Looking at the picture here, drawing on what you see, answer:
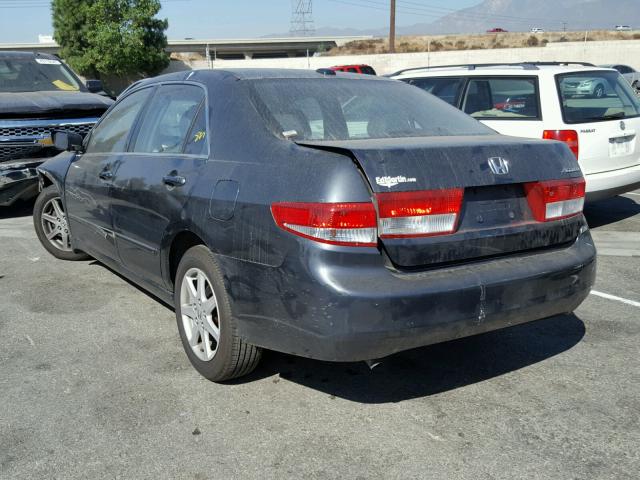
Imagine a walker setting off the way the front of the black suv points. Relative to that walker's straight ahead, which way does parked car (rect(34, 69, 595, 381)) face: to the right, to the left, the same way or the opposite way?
the opposite way

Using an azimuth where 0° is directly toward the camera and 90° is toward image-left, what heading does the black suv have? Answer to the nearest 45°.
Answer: approximately 315°

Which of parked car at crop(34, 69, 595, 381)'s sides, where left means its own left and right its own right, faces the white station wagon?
right

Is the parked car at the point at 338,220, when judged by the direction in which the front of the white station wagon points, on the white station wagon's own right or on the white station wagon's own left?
on the white station wagon's own left

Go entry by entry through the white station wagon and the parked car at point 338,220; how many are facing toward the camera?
0

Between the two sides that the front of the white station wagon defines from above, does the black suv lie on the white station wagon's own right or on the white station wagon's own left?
on the white station wagon's own left

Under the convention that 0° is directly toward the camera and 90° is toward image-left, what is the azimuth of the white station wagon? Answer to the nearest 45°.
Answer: approximately 135°

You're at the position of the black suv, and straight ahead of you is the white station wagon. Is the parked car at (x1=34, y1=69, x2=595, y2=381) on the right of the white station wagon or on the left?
right

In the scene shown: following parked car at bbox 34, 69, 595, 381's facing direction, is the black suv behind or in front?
in front

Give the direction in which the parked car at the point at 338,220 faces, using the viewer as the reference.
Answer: facing away from the viewer and to the left of the viewer
